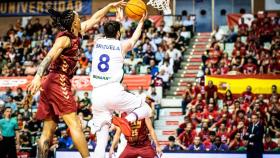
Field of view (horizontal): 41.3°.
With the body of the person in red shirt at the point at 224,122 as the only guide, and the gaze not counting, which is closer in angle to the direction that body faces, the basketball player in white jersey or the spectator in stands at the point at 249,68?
the basketball player in white jersey

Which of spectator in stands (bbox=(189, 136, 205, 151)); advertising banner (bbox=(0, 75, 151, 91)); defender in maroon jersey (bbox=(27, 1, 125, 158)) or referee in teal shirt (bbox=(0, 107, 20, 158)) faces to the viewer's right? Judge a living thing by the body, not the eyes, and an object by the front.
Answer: the defender in maroon jersey

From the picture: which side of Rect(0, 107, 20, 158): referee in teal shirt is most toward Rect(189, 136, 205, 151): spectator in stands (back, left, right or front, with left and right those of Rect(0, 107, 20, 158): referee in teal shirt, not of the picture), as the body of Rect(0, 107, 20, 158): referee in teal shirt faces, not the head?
left

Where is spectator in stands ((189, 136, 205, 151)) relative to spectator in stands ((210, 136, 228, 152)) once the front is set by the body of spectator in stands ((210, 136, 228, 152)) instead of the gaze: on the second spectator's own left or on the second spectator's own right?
on the second spectator's own right

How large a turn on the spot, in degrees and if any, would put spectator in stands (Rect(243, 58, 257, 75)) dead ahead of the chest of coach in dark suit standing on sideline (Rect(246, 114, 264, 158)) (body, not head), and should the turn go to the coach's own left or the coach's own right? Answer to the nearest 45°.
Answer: approximately 135° to the coach's own right

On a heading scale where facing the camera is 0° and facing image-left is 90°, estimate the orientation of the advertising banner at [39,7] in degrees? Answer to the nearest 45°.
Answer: approximately 0°

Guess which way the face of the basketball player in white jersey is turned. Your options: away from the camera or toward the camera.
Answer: away from the camera

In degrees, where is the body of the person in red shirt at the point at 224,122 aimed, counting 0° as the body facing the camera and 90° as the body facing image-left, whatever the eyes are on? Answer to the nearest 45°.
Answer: approximately 45°

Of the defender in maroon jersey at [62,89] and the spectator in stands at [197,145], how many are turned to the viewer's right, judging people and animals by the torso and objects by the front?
1
